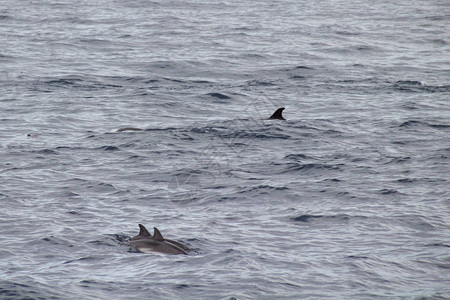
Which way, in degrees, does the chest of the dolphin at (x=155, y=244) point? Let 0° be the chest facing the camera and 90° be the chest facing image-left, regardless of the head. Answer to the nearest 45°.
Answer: approximately 270°
